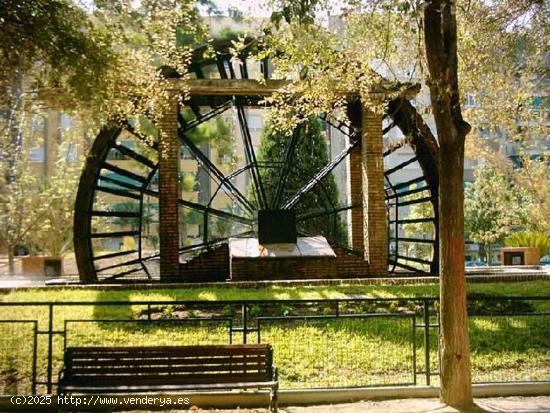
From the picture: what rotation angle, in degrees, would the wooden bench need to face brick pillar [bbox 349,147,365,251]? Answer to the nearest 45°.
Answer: approximately 135° to its left

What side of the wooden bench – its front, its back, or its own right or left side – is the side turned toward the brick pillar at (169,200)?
back

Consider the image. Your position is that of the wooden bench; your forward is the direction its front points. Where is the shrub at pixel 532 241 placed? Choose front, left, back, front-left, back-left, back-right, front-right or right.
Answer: back-left

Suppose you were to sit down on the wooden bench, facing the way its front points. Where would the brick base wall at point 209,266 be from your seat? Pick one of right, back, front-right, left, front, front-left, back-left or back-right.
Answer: back

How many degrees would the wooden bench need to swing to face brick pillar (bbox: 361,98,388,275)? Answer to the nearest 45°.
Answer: approximately 135° to its left

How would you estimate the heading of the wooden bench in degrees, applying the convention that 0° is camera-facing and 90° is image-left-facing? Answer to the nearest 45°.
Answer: approximately 0°
